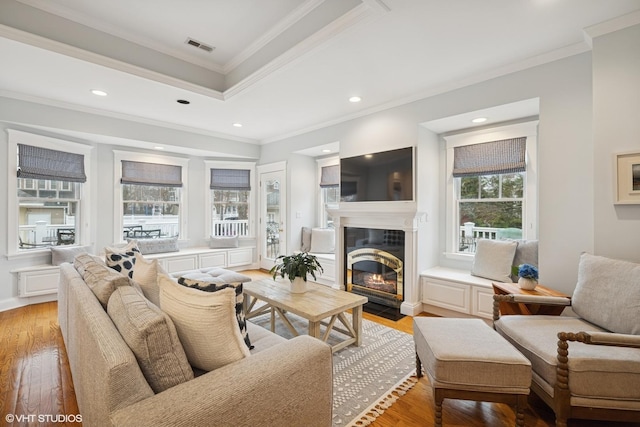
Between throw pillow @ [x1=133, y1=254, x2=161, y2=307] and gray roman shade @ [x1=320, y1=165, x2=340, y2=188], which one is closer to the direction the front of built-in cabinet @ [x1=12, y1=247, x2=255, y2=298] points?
the throw pillow

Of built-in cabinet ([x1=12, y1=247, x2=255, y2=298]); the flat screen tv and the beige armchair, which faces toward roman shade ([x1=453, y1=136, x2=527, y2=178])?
the built-in cabinet

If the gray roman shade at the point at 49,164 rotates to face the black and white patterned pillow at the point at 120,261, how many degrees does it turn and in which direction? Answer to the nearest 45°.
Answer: approximately 45° to its right

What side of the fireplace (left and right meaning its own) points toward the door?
right

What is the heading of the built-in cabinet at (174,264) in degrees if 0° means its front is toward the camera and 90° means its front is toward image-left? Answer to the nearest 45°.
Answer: approximately 315°

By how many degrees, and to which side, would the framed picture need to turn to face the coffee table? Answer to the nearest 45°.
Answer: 0° — it already faces it

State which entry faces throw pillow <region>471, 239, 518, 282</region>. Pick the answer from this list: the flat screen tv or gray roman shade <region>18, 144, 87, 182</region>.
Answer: the gray roman shade

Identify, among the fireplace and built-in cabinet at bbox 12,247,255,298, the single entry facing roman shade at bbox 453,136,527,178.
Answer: the built-in cabinet

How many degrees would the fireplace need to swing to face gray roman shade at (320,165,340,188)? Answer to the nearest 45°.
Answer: approximately 90° to its right
